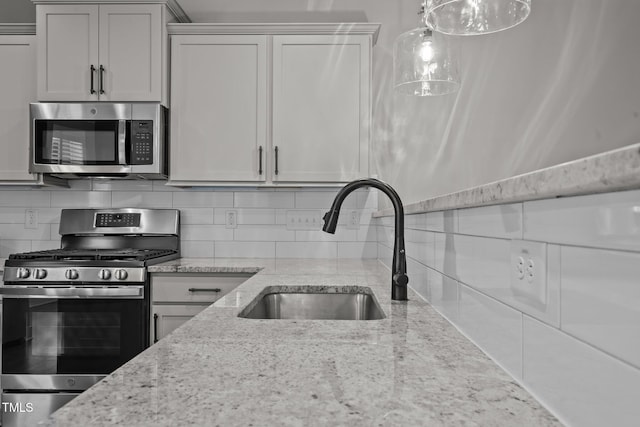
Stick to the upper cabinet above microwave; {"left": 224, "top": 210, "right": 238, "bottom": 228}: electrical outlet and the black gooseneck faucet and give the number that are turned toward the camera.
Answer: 2

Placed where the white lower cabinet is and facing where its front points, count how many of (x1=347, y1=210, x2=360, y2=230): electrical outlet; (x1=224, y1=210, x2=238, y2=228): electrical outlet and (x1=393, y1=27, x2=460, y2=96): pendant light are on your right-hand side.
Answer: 0

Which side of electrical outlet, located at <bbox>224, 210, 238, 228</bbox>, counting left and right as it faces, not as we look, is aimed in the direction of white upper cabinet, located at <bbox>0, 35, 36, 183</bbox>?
right

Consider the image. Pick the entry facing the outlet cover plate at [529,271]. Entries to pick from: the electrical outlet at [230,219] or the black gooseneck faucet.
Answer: the electrical outlet

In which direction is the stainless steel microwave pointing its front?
toward the camera

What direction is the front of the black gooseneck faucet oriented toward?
to the viewer's left

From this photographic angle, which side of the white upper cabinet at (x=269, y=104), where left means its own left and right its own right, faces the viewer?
front

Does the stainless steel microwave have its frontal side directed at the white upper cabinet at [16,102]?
no

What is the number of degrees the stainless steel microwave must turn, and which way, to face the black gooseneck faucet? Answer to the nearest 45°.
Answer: approximately 45° to its left

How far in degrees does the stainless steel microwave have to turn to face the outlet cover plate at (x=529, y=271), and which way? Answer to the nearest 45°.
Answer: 0° — it already faces it

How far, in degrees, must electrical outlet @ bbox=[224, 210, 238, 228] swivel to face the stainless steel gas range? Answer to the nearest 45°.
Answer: approximately 45° to its right
